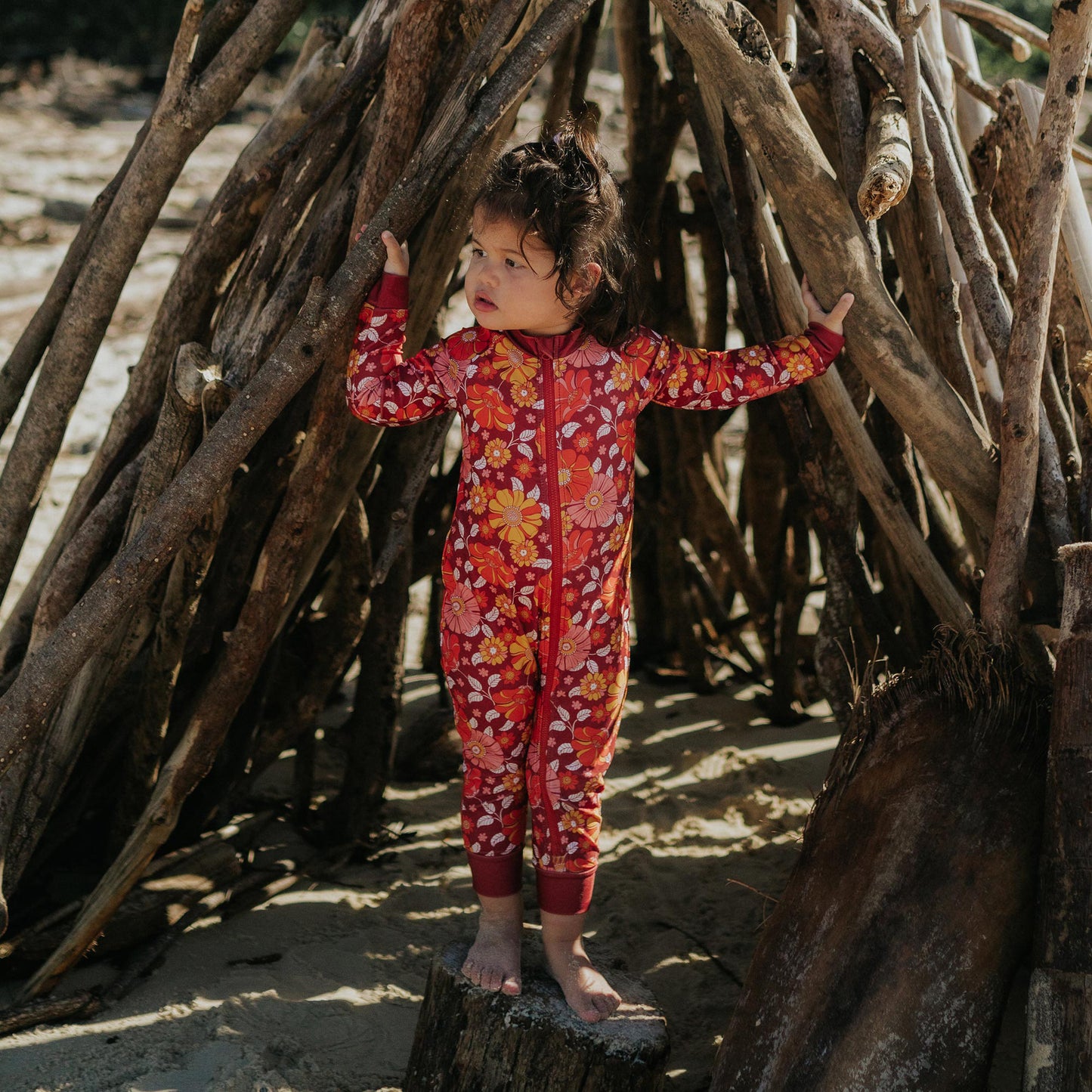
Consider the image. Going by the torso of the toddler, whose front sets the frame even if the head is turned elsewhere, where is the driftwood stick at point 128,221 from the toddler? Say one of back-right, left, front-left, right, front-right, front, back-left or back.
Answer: back-right

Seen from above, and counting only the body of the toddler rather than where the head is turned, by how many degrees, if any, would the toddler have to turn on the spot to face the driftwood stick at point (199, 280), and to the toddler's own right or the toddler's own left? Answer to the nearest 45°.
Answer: approximately 135° to the toddler's own right

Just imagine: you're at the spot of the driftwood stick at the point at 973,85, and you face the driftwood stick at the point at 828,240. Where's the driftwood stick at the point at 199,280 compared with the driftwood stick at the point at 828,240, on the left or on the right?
right

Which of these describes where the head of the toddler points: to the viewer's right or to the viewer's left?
to the viewer's left

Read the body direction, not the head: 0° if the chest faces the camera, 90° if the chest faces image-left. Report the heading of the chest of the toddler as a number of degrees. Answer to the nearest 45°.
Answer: approximately 0°
